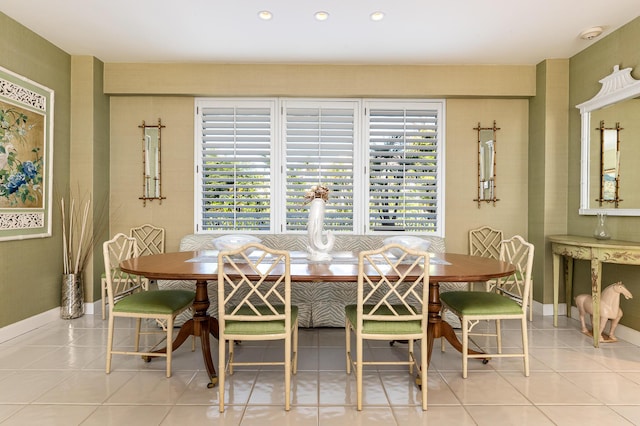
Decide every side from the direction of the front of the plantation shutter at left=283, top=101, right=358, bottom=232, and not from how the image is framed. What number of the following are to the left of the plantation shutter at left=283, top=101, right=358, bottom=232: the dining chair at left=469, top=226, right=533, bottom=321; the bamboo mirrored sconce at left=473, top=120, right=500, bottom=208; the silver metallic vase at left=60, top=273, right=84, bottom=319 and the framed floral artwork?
2

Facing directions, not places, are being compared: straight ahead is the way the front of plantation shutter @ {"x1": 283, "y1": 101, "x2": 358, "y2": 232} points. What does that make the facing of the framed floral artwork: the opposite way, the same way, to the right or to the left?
to the left

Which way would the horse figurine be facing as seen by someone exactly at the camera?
facing the viewer and to the right of the viewer

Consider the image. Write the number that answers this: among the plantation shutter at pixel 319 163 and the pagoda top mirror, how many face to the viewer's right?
0

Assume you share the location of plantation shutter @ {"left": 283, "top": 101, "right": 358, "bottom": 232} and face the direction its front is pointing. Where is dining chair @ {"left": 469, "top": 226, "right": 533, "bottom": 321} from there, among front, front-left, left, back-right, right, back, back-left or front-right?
left

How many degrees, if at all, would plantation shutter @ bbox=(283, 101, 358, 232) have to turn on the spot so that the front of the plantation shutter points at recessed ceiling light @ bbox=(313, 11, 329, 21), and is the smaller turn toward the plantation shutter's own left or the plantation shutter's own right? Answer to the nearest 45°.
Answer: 0° — it already faces it

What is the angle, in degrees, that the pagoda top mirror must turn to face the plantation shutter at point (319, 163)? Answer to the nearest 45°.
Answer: approximately 45° to its right

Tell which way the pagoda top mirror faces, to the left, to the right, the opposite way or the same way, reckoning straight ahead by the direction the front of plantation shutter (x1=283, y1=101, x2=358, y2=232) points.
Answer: to the right

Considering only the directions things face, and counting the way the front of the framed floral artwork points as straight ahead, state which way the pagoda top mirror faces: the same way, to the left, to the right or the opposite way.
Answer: the opposite way

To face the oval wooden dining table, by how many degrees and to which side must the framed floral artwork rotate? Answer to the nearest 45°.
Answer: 0° — it already faces it

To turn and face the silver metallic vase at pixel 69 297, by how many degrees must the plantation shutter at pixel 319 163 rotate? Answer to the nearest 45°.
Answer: approximately 90° to its right

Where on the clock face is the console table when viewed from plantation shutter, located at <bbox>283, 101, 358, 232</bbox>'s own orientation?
The console table is roughly at 10 o'clock from the plantation shutter.

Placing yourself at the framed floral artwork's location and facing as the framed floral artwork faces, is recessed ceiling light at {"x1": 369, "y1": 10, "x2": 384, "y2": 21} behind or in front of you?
in front
